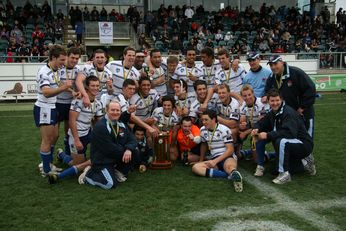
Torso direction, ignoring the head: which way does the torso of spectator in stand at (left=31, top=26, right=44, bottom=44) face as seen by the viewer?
toward the camera

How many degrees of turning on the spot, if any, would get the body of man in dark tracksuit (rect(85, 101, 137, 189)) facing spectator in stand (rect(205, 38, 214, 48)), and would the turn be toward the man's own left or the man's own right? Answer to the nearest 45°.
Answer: approximately 135° to the man's own left

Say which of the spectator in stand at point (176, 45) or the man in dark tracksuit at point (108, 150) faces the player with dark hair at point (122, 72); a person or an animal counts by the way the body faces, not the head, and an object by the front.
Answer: the spectator in stand

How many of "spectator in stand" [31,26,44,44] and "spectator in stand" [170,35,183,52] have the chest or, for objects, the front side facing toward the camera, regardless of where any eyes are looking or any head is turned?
2

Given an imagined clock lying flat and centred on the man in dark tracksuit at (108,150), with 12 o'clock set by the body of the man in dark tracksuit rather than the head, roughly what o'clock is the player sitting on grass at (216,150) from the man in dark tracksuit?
The player sitting on grass is roughly at 10 o'clock from the man in dark tracksuit.

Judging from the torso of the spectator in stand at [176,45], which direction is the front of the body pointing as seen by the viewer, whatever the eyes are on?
toward the camera

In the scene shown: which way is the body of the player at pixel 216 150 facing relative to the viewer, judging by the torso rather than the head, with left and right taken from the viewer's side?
facing the viewer and to the left of the viewer

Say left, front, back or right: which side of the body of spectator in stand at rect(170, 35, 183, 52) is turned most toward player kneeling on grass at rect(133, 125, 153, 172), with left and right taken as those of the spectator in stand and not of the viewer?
front

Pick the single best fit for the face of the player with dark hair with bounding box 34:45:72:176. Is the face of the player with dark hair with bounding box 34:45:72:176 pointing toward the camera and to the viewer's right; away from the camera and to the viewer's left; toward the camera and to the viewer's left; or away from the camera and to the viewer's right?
toward the camera and to the viewer's right

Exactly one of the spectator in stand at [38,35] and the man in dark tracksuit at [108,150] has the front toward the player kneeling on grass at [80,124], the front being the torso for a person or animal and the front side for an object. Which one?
the spectator in stand

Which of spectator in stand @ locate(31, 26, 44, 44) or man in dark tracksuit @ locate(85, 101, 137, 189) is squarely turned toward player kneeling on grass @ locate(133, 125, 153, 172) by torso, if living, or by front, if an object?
the spectator in stand

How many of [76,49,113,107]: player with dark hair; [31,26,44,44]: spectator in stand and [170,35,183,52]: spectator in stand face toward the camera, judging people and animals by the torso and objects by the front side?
3

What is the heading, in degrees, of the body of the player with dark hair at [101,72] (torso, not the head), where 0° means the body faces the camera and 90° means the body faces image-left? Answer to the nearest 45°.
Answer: approximately 0°

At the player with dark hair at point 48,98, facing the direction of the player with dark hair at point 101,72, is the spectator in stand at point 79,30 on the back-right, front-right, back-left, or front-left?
front-left
